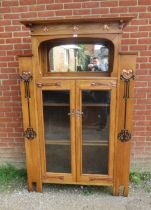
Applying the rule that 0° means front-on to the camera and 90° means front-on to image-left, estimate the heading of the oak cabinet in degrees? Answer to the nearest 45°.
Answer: approximately 0°
